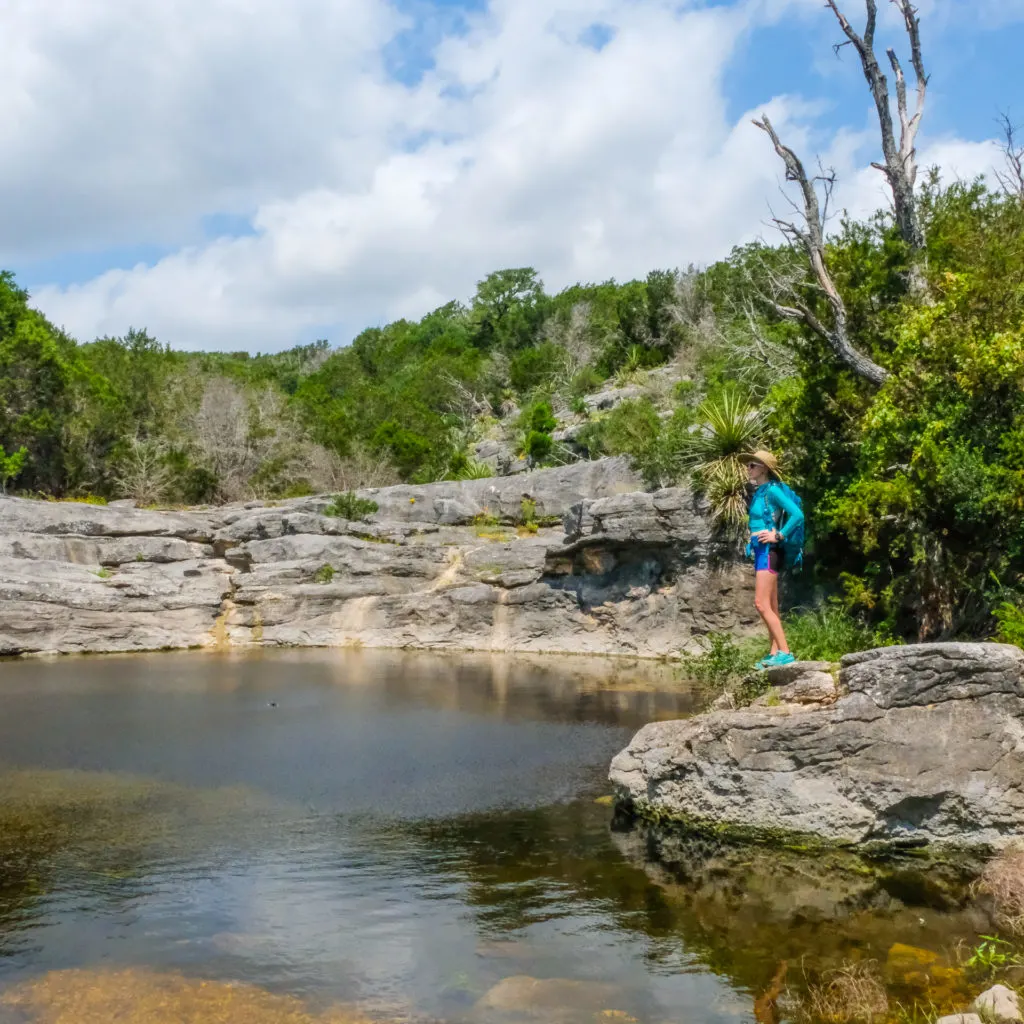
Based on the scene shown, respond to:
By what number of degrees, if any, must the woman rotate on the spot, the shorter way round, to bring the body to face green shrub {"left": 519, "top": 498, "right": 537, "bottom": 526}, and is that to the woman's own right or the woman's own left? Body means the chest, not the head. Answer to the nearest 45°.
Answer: approximately 90° to the woman's own right

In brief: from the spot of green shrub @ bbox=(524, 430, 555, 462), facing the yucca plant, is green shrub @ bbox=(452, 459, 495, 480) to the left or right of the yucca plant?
right

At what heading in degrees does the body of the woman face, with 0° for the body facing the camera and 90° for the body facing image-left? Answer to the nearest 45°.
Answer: approximately 90°

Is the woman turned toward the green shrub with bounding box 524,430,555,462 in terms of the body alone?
no

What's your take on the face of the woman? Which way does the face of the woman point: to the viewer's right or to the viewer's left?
to the viewer's left

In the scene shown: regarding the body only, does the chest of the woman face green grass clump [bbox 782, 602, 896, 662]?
no

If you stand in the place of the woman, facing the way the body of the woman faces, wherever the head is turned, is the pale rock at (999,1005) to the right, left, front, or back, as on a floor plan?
left

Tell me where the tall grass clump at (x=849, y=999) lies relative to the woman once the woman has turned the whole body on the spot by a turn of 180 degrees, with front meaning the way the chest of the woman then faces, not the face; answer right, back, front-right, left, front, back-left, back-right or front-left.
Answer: right

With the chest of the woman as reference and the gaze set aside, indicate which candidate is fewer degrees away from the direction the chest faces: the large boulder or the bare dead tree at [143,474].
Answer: the bare dead tree

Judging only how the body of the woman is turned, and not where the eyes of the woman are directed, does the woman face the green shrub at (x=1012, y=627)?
no

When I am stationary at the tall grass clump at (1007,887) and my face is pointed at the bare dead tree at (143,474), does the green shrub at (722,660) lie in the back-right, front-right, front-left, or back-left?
front-right

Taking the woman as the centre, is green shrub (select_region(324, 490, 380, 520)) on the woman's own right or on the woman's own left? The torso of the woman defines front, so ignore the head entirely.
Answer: on the woman's own right

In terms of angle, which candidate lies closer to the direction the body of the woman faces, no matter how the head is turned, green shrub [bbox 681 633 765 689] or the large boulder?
the green shrub

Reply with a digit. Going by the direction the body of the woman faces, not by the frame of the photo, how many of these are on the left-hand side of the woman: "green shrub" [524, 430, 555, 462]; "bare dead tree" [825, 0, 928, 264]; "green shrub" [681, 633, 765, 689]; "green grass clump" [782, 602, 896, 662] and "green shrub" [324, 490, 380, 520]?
0
